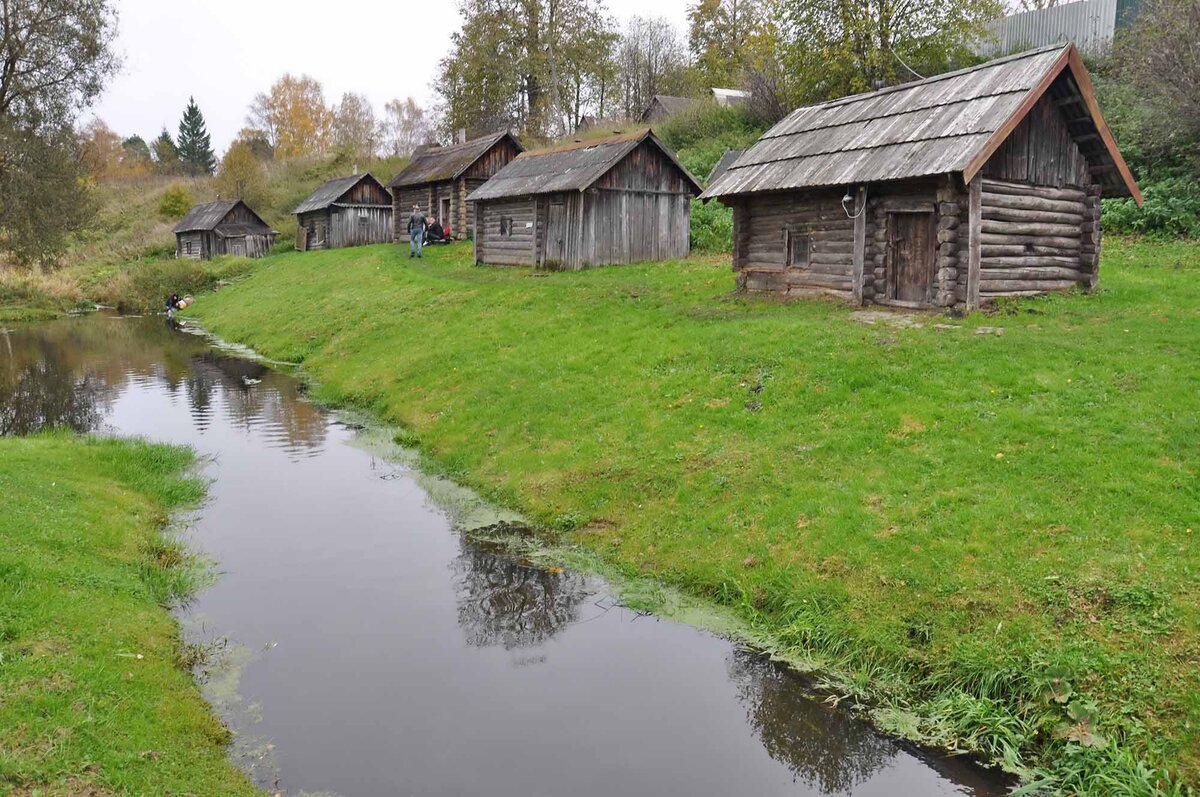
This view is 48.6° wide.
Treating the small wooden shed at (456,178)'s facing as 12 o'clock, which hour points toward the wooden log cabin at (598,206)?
The wooden log cabin is roughly at 10 o'clock from the small wooden shed.

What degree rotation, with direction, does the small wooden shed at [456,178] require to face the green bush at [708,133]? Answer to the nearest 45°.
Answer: approximately 135° to its left

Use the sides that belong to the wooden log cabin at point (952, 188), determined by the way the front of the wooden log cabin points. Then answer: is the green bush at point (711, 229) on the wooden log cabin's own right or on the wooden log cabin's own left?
on the wooden log cabin's own right

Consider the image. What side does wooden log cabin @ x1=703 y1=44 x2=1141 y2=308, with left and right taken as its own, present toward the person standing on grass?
right

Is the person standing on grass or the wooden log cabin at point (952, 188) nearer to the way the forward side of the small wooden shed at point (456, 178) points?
the person standing on grass

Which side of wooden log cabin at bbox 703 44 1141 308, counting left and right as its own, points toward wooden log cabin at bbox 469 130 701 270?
right

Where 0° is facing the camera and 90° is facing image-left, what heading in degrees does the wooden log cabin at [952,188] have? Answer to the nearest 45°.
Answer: approximately 45°
